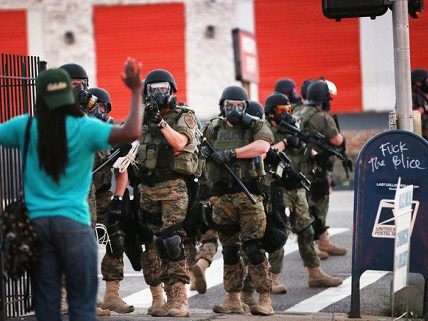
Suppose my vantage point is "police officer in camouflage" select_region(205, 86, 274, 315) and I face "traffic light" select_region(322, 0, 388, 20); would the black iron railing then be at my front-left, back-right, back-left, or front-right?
back-right

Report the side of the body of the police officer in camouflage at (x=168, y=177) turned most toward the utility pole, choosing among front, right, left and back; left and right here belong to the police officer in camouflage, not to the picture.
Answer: left

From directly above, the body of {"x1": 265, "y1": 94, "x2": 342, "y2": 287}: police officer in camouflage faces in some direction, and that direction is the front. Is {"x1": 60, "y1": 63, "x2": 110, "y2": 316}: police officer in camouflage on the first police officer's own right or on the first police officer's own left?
on the first police officer's own right

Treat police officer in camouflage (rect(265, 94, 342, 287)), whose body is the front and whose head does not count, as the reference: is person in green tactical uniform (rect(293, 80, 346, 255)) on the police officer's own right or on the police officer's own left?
on the police officer's own left
